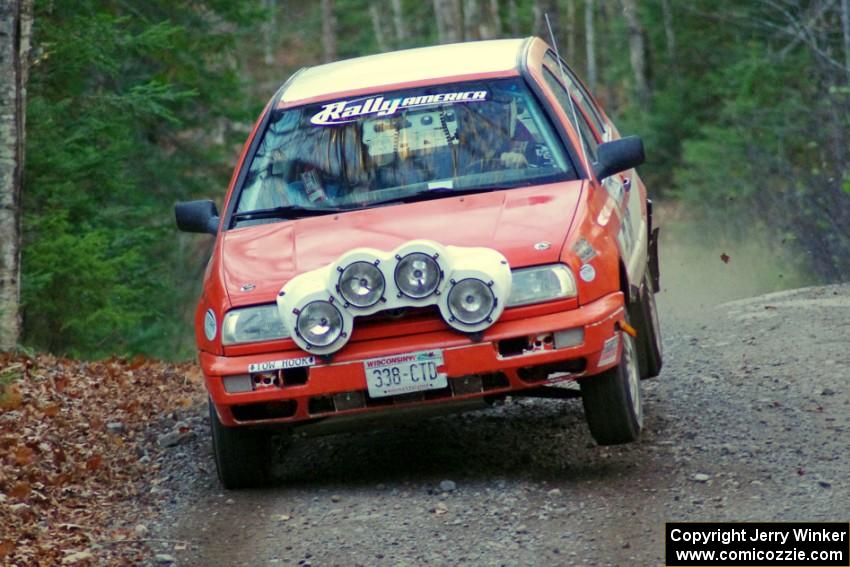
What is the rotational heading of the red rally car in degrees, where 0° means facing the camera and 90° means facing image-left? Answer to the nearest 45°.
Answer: approximately 0°

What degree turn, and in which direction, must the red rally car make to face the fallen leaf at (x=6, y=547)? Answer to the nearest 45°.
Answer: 0° — it already faces it

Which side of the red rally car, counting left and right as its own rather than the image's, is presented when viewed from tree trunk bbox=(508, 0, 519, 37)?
back

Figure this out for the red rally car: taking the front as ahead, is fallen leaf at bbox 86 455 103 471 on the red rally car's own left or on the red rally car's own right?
on the red rally car's own right

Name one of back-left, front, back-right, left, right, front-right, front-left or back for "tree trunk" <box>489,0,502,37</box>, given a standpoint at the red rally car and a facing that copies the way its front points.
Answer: back

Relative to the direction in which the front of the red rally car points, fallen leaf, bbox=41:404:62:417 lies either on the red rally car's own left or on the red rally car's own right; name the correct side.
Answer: on the red rally car's own right

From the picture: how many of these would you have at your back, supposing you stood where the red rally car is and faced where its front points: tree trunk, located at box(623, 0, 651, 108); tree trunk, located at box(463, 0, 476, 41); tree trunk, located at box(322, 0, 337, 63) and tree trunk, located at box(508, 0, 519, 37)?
4

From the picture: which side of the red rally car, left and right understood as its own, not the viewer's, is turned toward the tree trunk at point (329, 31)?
back

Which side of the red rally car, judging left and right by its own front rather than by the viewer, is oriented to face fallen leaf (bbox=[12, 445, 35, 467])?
right

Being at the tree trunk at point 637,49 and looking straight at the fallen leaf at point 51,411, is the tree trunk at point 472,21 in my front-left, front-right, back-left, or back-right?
back-right

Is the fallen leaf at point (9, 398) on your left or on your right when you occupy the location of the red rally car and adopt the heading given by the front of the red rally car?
on your right

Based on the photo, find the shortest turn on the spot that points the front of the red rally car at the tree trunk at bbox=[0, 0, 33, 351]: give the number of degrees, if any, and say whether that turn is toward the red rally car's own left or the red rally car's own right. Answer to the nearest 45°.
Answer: approximately 135° to the red rally car's own right

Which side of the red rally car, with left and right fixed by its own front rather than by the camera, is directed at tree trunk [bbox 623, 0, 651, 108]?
back
